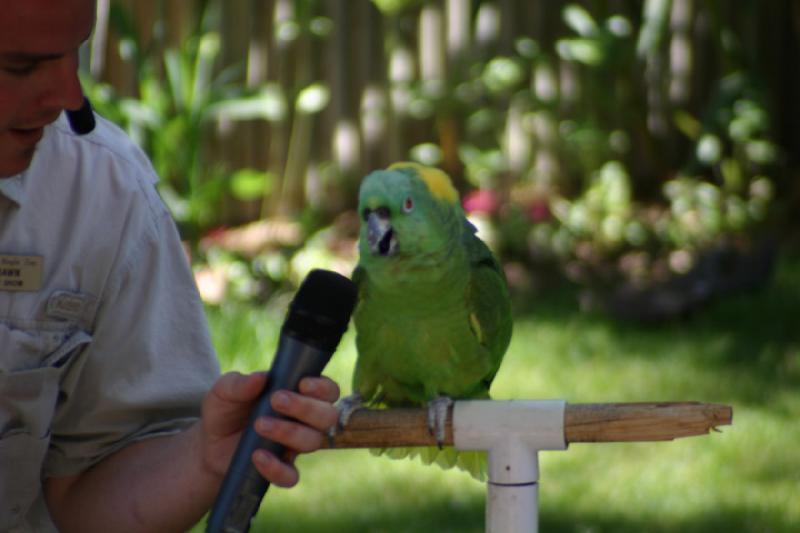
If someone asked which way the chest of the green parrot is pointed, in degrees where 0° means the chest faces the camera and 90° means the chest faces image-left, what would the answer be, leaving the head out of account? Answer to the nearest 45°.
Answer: approximately 45°
